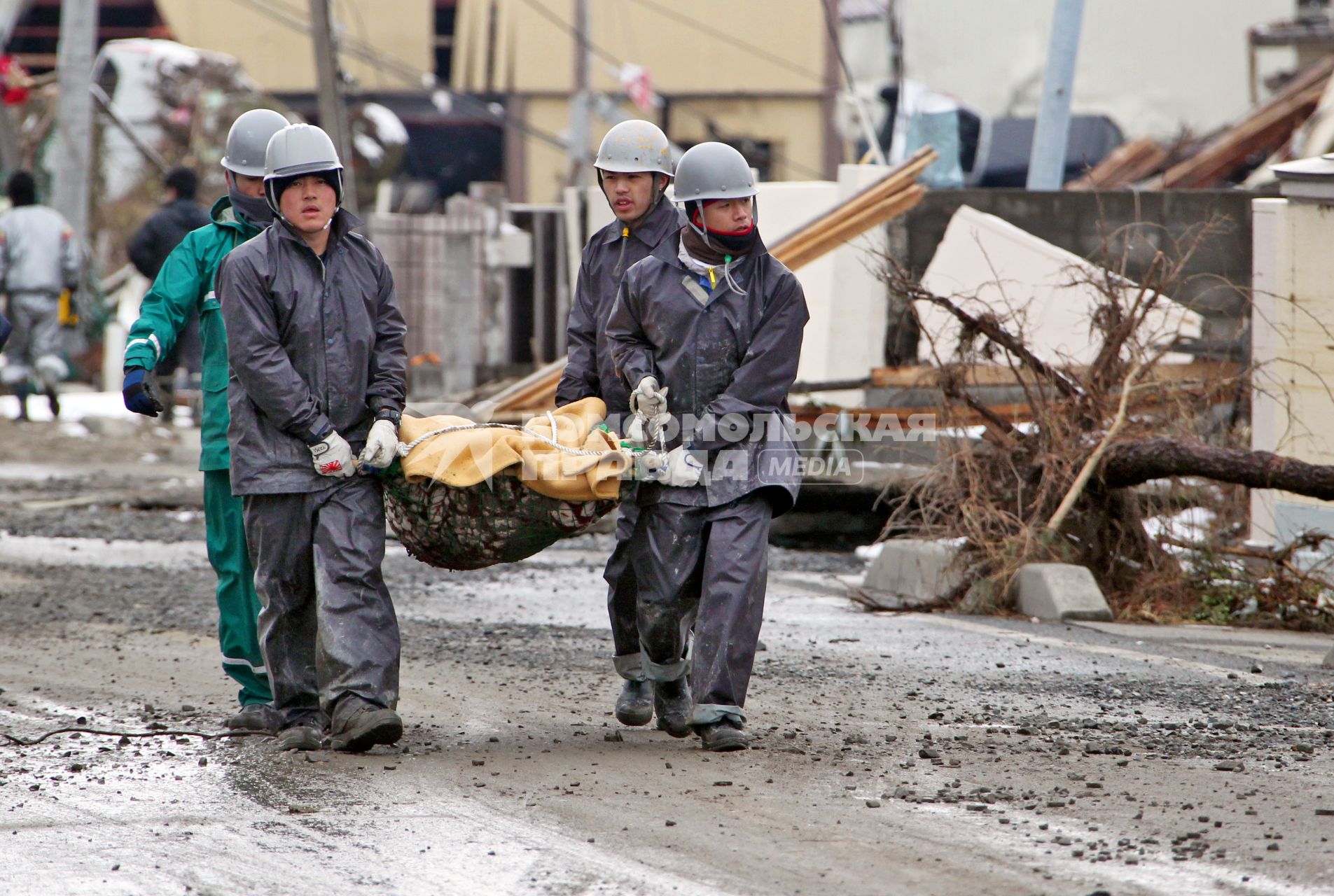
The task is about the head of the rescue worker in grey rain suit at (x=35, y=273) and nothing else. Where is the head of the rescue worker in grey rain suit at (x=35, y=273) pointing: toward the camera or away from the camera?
away from the camera

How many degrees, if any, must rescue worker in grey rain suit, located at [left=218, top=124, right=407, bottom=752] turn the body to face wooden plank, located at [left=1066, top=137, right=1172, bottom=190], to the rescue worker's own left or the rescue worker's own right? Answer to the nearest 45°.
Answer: approximately 135° to the rescue worker's own left

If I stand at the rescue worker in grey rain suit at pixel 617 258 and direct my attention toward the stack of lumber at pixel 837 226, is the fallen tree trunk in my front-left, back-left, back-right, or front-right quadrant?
front-right

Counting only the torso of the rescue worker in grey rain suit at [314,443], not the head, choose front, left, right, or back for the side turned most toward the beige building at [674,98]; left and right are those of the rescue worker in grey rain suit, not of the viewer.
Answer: back

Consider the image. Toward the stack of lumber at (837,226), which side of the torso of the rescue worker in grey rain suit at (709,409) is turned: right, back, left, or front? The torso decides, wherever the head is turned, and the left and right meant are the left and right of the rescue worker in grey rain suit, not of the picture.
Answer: back

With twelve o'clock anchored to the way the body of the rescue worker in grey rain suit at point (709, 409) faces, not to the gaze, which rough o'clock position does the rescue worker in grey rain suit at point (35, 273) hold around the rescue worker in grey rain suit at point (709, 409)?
the rescue worker in grey rain suit at point (35, 273) is roughly at 5 o'clock from the rescue worker in grey rain suit at point (709, 409).

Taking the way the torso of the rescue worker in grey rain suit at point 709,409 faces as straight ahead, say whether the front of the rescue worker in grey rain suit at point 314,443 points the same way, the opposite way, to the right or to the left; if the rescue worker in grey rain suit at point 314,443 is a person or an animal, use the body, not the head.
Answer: the same way

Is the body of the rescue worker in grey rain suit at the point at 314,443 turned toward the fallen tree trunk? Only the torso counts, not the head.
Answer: no

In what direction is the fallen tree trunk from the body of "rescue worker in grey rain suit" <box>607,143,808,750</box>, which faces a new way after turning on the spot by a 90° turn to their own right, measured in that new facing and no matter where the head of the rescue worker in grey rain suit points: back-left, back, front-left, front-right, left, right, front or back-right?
back-right

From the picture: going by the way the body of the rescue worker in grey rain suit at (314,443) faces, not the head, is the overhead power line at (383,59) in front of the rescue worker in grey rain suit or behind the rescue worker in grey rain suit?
behind

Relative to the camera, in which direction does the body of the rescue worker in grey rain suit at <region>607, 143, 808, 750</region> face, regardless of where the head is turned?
toward the camera

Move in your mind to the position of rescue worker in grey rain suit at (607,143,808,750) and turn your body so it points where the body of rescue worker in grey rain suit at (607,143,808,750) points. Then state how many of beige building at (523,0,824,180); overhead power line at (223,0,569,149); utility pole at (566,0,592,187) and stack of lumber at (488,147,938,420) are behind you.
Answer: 4

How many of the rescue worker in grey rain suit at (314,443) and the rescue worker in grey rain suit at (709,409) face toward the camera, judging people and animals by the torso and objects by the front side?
2

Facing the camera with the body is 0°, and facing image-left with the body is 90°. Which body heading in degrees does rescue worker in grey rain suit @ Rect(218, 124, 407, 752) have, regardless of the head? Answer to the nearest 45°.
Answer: approximately 0°

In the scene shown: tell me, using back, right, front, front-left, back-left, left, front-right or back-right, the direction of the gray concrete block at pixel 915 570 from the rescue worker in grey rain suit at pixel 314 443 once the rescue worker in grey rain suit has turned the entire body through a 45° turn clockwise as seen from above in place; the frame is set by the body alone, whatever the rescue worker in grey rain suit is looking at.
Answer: back

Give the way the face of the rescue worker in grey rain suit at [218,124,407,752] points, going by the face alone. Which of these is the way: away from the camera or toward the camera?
toward the camera

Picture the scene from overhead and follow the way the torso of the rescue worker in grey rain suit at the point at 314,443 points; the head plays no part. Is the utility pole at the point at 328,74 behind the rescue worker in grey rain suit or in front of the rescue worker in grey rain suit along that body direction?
behind

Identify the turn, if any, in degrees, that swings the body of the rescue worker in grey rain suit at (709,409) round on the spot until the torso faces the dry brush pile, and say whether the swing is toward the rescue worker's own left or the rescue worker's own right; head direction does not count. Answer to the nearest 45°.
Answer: approximately 135° to the rescue worker's own left
